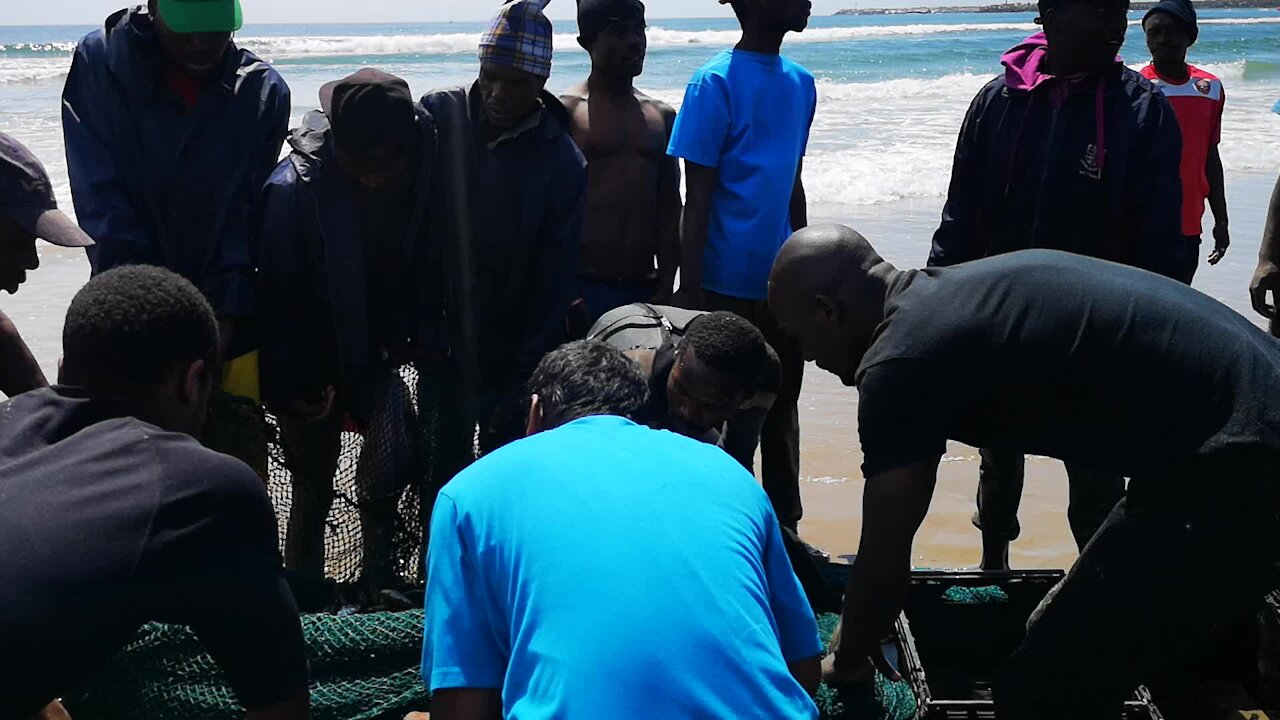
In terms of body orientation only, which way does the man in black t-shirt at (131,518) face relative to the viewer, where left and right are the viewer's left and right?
facing away from the viewer and to the right of the viewer

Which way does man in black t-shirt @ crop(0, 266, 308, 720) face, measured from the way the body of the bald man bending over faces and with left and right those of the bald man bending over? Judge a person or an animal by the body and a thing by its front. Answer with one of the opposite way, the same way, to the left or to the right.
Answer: to the right

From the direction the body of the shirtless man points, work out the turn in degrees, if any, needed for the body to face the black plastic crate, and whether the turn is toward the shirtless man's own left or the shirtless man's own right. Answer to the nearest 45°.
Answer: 0° — they already face it

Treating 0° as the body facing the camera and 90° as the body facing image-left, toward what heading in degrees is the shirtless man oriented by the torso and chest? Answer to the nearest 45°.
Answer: approximately 315°

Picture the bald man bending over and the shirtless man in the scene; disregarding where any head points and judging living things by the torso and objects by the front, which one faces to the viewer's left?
the bald man bending over

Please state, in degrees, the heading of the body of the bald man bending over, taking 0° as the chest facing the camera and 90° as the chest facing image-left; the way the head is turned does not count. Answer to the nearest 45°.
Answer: approximately 90°

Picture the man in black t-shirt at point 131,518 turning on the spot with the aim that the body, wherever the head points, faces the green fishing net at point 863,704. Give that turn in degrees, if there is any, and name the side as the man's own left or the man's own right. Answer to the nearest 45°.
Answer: approximately 45° to the man's own right

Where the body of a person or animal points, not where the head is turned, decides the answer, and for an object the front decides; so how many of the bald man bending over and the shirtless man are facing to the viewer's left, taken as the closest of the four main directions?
1

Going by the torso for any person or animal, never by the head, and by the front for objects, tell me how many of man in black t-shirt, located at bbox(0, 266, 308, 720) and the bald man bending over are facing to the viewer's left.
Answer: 1

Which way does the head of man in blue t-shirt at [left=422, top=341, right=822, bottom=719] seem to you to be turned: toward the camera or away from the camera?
away from the camera

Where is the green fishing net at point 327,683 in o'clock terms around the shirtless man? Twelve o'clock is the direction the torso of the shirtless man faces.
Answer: The green fishing net is roughly at 2 o'clock from the shirtless man.

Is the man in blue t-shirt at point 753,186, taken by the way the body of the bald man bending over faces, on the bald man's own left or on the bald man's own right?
on the bald man's own right

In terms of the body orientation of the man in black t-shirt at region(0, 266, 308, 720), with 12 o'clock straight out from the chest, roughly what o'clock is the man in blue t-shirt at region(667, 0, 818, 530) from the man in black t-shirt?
The man in blue t-shirt is roughly at 12 o'clock from the man in black t-shirt.

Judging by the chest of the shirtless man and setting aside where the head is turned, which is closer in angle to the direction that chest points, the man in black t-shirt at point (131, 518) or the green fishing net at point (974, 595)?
the green fishing net
